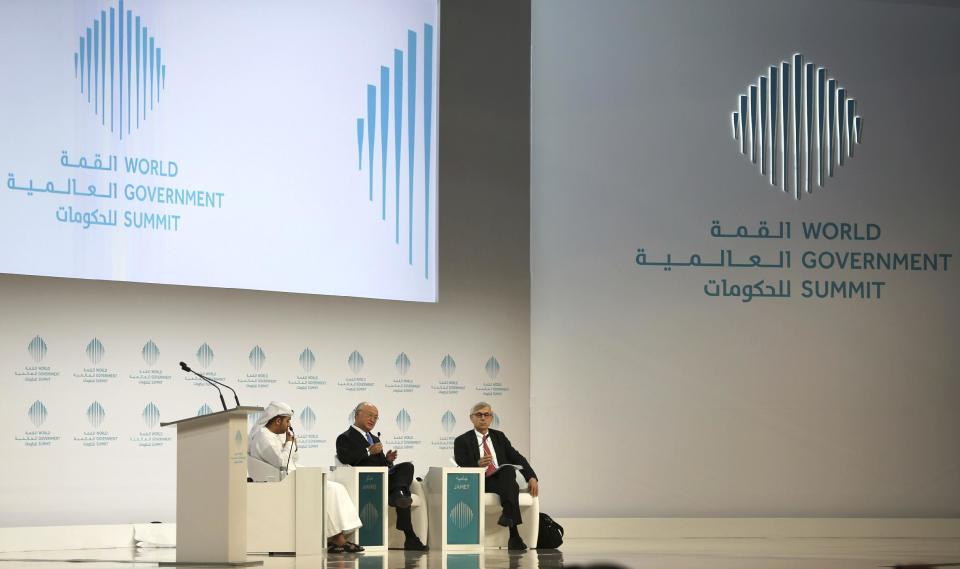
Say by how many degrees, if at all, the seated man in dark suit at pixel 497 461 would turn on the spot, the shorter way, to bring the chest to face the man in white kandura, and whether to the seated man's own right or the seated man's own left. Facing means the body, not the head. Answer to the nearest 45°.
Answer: approximately 45° to the seated man's own right

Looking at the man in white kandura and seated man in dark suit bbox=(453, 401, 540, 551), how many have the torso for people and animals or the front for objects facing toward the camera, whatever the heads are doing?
1

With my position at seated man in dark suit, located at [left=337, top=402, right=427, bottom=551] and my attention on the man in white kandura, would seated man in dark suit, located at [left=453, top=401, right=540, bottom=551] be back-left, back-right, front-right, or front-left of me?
back-left

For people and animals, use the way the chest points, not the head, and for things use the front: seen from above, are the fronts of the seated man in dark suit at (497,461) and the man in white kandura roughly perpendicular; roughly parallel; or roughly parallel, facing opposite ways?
roughly perpendicular

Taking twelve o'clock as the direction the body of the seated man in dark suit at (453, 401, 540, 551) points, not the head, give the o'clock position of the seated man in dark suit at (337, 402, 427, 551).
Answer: the seated man in dark suit at (337, 402, 427, 551) is roughly at 2 o'clock from the seated man in dark suit at (453, 401, 540, 551).

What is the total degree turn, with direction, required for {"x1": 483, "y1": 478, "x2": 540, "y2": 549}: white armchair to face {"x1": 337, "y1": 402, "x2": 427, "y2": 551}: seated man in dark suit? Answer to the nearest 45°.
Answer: approximately 90° to its right

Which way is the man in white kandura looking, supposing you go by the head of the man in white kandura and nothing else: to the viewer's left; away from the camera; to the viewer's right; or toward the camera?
to the viewer's right

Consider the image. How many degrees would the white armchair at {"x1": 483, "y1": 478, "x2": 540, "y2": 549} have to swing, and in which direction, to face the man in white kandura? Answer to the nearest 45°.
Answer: approximately 45° to its right

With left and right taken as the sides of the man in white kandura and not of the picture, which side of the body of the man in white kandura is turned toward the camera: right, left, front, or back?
right
